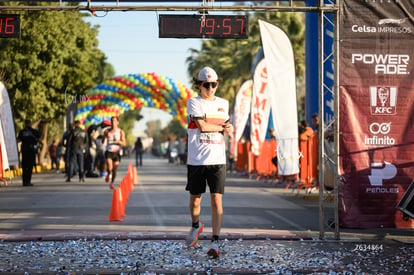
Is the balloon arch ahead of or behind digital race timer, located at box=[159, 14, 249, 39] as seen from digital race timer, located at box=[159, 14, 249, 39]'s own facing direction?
behind

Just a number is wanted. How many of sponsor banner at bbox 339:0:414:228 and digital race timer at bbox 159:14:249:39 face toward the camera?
2

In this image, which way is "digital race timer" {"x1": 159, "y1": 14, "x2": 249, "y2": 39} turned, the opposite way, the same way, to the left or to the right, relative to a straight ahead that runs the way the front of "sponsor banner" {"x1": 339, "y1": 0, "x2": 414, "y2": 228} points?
the same way

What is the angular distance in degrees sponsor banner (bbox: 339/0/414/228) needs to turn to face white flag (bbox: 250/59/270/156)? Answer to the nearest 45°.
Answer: approximately 180°

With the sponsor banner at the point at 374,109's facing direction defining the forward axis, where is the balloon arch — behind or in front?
behind

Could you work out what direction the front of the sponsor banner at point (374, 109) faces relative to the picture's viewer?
facing the viewer

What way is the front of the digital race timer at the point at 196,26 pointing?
toward the camera

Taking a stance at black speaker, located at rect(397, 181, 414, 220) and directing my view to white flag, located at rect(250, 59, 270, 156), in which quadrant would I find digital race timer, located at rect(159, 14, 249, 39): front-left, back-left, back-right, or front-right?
front-left
